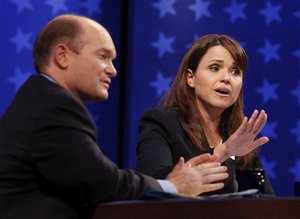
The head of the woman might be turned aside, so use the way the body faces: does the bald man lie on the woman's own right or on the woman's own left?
on the woman's own right

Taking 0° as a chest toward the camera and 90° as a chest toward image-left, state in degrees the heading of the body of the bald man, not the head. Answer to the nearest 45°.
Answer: approximately 270°

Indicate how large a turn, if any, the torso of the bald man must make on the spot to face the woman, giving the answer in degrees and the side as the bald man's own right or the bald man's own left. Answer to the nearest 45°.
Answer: approximately 45° to the bald man's own left

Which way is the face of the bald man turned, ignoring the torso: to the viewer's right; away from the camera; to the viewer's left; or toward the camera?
to the viewer's right
